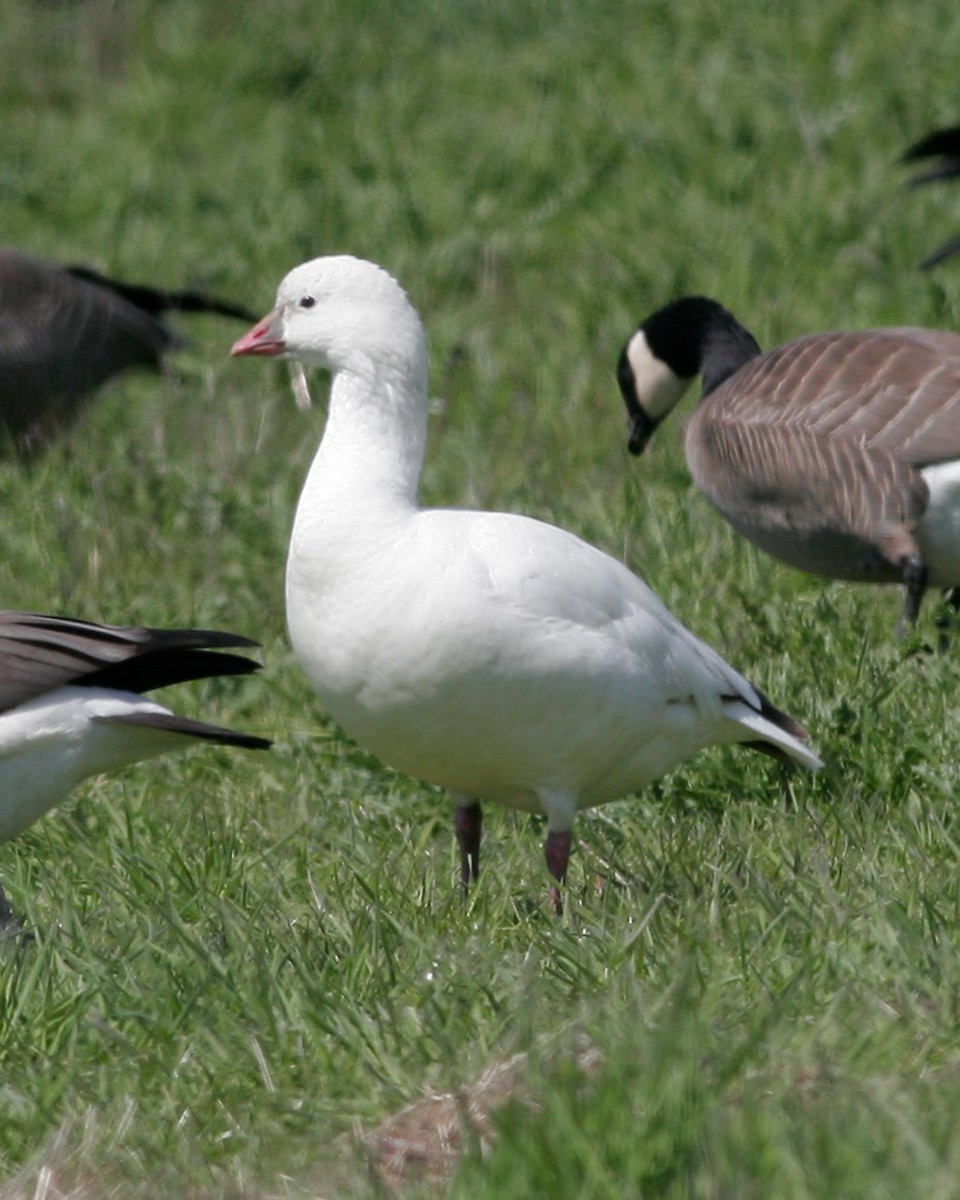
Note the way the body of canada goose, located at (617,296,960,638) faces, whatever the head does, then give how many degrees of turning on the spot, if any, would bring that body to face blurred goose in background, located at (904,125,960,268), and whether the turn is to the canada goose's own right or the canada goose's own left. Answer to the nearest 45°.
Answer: approximately 90° to the canada goose's own right

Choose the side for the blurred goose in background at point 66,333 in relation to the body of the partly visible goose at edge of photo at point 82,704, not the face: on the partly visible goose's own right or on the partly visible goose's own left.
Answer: on the partly visible goose's own right

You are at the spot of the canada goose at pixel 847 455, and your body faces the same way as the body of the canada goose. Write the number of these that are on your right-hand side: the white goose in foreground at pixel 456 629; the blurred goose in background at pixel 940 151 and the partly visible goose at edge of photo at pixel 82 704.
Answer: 1

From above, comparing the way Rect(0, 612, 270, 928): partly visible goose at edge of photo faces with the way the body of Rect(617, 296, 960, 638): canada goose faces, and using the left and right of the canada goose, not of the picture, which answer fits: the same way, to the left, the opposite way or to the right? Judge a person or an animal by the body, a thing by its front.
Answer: the same way

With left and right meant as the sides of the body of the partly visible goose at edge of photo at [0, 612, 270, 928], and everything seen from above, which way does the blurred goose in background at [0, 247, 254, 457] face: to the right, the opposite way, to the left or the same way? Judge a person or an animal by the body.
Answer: the same way

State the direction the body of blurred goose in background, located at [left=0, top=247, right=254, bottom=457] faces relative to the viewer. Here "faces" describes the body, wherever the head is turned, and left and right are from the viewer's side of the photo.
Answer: facing to the left of the viewer

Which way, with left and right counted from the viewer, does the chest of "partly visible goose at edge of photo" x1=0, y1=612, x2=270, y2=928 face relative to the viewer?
facing to the left of the viewer

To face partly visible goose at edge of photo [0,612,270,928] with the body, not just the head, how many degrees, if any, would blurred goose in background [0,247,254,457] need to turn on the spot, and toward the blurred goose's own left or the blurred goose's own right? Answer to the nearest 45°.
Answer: approximately 90° to the blurred goose's own left

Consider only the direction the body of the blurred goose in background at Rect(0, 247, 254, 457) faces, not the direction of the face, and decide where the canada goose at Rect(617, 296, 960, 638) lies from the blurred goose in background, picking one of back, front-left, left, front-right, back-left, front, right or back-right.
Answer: back-left

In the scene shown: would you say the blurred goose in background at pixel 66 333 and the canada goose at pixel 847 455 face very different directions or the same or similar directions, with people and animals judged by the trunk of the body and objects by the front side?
same or similar directions

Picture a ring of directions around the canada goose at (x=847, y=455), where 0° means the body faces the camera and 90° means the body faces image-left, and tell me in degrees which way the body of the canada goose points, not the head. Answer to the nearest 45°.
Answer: approximately 90°
